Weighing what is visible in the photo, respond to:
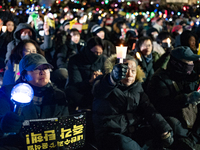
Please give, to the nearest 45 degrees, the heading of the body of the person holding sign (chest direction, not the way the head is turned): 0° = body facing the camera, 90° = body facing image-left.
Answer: approximately 315°
